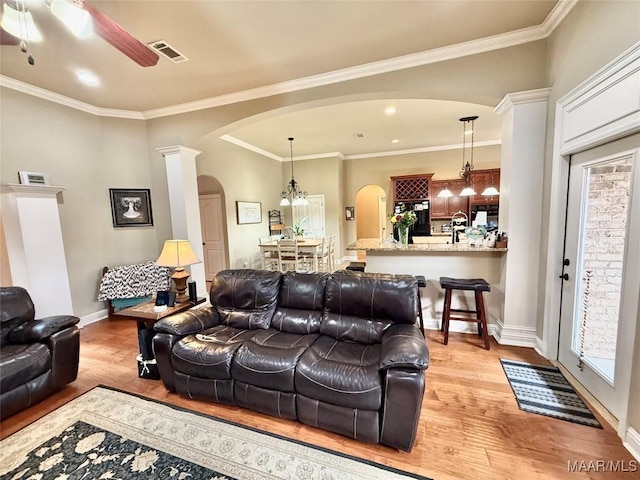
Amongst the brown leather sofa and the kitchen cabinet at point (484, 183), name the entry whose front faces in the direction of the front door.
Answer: the kitchen cabinet

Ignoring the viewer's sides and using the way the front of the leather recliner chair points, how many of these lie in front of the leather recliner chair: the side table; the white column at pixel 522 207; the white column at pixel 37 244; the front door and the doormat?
4

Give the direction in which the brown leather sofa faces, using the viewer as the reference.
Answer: facing the viewer and to the left of the viewer

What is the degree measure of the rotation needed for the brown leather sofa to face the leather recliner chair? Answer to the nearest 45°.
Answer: approximately 45° to its right

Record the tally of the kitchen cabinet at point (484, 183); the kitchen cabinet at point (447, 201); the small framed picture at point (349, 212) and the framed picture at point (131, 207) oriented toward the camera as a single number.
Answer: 4

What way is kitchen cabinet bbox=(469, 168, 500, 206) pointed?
toward the camera

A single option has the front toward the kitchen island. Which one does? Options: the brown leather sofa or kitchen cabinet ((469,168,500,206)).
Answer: the kitchen cabinet

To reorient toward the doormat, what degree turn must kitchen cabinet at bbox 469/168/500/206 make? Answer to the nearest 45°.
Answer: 0° — it already faces it

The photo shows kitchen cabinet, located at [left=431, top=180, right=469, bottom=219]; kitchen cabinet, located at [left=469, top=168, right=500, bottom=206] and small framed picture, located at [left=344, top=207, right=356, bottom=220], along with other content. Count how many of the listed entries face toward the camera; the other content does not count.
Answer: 3

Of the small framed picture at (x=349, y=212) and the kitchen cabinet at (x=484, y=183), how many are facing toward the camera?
2

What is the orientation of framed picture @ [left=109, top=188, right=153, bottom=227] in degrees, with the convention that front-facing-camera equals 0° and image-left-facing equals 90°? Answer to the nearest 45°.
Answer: approximately 0°

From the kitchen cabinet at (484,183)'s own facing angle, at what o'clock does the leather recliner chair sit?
The leather recliner chair is roughly at 1 o'clock from the kitchen cabinet.

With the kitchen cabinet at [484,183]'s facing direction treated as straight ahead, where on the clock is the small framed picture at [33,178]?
The small framed picture is roughly at 1 o'clock from the kitchen cabinet.

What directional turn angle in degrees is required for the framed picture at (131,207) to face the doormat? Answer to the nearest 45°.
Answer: approximately 45° to its left

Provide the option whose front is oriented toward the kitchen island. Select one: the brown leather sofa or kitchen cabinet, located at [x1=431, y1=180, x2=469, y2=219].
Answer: the kitchen cabinet

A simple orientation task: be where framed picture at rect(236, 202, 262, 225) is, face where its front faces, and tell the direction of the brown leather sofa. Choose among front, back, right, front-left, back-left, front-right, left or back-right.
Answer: front-right

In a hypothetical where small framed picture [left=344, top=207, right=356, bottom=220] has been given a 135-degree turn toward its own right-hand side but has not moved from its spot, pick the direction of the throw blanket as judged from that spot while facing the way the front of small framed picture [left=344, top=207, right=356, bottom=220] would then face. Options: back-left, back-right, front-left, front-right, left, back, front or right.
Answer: left

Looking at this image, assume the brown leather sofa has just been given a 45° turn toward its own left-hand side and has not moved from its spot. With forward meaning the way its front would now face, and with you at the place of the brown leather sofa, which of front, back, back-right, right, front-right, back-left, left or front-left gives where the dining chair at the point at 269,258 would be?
back

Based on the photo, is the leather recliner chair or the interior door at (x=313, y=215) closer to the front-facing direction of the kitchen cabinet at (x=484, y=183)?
the leather recliner chair

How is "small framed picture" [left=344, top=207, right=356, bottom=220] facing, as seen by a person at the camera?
facing the viewer
